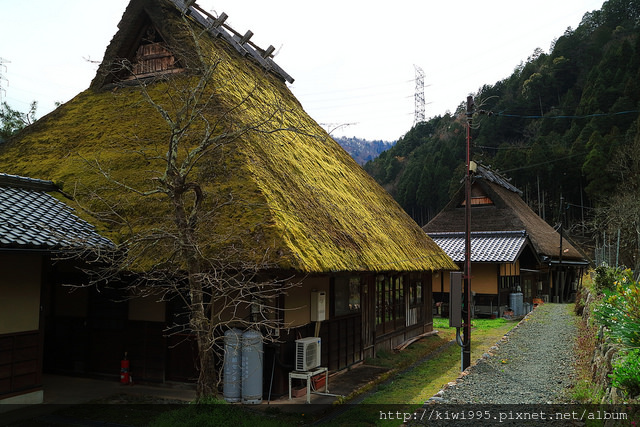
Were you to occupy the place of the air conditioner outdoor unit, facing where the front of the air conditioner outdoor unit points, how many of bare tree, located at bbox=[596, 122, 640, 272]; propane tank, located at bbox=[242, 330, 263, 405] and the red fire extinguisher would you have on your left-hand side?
1

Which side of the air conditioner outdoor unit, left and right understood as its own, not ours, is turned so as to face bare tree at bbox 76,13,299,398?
right

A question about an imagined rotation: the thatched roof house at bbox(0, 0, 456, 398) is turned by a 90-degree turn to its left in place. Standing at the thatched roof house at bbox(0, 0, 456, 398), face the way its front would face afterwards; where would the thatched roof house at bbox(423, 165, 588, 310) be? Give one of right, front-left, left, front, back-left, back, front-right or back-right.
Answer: front

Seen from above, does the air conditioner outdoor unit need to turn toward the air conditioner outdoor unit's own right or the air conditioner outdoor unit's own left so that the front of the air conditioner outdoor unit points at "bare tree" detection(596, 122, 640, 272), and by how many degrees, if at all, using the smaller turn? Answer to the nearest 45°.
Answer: approximately 90° to the air conditioner outdoor unit's own left

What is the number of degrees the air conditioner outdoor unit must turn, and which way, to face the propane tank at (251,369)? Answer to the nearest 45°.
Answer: approximately 90° to its right

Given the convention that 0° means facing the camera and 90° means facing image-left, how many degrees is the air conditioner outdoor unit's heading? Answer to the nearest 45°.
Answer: approximately 315°

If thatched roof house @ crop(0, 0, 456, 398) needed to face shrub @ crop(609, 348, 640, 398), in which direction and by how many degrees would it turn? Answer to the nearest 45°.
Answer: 0° — it already faces it

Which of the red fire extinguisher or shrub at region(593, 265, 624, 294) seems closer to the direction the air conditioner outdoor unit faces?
the shrub

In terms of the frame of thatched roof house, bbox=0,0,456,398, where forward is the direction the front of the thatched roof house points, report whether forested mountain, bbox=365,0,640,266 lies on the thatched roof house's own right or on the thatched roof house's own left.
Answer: on the thatched roof house's own left
